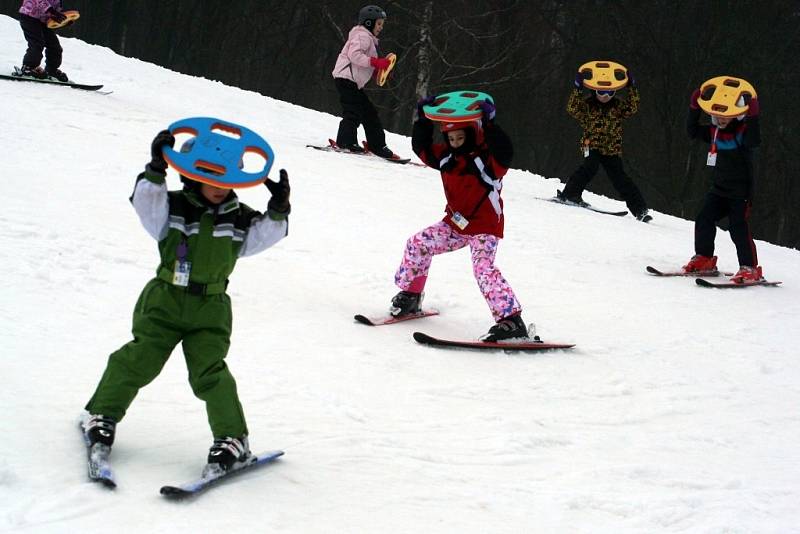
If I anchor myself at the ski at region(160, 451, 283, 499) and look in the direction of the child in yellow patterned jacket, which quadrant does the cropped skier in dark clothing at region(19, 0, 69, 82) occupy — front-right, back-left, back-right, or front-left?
front-left

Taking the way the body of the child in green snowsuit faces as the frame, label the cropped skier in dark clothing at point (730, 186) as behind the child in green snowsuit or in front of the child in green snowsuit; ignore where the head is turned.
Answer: behind

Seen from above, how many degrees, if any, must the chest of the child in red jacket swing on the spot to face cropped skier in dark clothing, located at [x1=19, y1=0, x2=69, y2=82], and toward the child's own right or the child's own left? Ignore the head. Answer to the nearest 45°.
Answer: approximately 90° to the child's own right

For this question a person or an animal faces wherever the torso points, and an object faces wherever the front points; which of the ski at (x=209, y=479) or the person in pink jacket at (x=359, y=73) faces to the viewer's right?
the person in pink jacket

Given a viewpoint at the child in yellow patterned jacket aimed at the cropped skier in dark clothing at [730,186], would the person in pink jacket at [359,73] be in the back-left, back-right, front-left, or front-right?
back-right

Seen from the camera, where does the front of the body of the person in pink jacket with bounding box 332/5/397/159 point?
to the viewer's right

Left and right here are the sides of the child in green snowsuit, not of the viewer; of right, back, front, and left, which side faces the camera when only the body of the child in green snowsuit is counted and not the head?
front

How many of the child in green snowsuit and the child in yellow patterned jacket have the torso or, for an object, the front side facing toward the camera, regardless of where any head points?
2

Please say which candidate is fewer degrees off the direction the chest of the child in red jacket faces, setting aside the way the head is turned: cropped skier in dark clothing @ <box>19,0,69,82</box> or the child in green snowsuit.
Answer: the child in green snowsuit

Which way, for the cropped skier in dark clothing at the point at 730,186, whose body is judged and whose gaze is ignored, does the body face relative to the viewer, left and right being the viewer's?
facing the viewer and to the left of the viewer

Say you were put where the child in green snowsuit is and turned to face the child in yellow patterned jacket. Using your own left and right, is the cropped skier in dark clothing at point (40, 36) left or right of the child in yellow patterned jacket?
left

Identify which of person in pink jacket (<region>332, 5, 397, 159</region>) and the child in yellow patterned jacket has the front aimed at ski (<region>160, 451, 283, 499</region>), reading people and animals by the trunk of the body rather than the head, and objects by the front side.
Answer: the child in yellow patterned jacket

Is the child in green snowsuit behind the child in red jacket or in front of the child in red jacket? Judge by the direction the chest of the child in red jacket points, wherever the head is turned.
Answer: in front

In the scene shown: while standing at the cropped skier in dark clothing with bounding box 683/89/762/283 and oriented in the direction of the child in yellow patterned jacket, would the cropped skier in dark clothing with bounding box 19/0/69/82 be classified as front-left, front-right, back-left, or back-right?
front-left

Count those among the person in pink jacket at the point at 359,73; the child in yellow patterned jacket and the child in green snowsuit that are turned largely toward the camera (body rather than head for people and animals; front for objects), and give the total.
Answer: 2

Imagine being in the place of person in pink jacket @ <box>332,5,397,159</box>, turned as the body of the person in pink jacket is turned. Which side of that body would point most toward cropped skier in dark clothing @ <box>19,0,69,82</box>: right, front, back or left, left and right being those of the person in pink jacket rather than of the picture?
back

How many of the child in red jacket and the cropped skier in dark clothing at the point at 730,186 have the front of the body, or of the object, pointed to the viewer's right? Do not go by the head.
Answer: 0

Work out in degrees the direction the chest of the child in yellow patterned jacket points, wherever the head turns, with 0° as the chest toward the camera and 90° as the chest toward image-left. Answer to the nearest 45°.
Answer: approximately 0°
